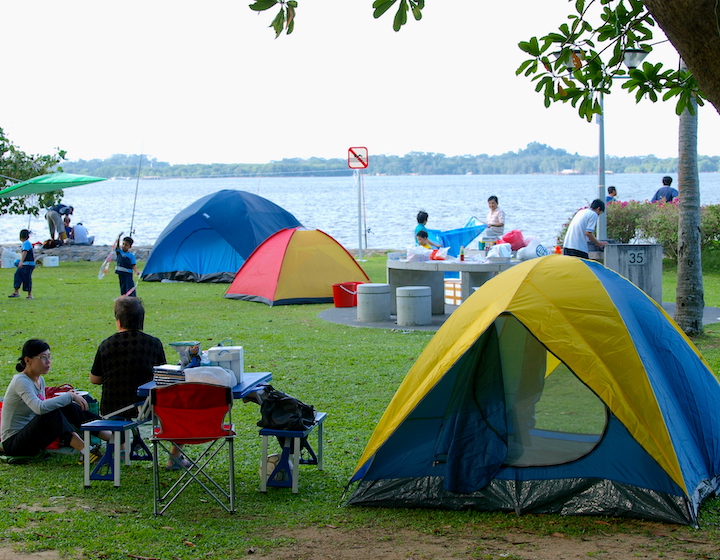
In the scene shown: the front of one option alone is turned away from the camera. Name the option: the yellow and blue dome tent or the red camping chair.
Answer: the red camping chair

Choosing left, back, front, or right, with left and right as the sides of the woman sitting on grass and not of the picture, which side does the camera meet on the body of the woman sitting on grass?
right

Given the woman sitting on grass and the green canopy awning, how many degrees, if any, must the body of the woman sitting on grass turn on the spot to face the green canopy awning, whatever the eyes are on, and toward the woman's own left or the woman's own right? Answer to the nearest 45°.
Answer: approximately 90° to the woman's own left

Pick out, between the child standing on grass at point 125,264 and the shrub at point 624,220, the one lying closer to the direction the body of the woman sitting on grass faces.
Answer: the shrub

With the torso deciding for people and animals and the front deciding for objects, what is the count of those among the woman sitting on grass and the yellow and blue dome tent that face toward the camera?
1

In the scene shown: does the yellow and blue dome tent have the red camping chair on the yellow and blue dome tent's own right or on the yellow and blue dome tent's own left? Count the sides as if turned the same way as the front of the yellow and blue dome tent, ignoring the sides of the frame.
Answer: on the yellow and blue dome tent's own right

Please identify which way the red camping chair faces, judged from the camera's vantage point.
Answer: facing away from the viewer

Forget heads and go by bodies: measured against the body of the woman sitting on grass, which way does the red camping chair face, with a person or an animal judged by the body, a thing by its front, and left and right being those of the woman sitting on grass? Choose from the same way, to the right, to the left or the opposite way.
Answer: to the left
